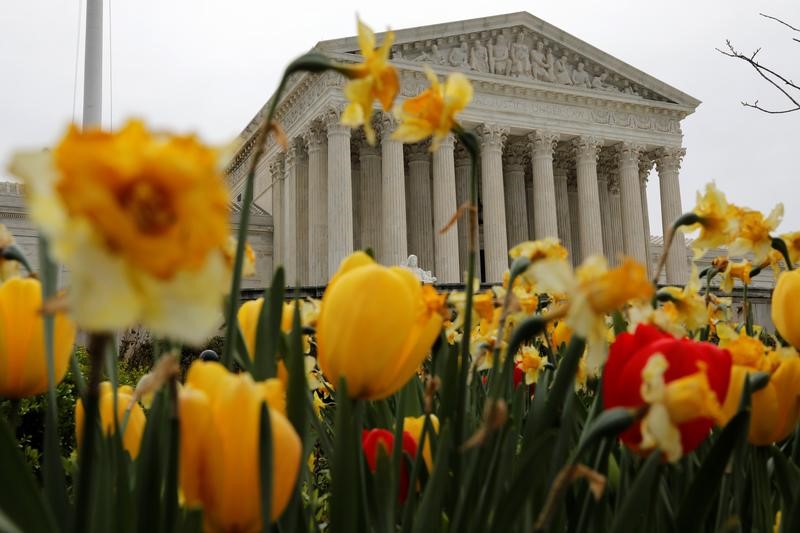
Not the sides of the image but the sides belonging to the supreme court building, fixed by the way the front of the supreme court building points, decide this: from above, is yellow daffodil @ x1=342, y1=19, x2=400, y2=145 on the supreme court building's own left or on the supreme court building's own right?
on the supreme court building's own right

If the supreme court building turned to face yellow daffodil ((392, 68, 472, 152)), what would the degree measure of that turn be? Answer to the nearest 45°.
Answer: approximately 45° to its right

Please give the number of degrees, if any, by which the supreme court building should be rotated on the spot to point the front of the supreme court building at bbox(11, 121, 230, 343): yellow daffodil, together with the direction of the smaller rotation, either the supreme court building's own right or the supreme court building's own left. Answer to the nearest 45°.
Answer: approximately 45° to the supreme court building's own right

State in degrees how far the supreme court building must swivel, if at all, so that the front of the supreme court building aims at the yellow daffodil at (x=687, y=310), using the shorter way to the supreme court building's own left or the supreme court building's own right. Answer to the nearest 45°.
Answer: approximately 45° to the supreme court building's own right

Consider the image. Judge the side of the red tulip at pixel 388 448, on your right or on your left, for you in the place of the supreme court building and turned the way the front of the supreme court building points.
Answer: on your right

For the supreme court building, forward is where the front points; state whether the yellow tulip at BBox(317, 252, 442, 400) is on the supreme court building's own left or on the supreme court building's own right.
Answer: on the supreme court building's own right

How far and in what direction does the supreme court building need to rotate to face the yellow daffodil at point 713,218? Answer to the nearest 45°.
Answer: approximately 45° to its right

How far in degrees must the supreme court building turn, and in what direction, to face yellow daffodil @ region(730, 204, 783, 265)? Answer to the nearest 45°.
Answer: approximately 45° to its right

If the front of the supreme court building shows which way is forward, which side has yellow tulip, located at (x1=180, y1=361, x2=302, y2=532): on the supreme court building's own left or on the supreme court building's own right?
on the supreme court building's own right

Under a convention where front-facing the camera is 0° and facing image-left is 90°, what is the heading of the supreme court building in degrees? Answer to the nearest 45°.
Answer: approximately 315°

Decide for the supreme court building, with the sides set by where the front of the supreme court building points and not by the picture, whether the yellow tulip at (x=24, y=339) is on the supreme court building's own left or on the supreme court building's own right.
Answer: on the supreme court building's own right
